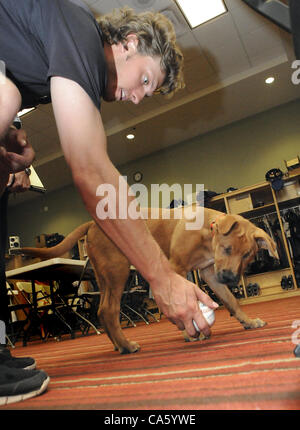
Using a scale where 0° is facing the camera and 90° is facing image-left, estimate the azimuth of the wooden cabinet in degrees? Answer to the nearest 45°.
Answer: approximately 0°

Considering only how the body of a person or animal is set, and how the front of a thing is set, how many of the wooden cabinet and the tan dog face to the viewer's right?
1

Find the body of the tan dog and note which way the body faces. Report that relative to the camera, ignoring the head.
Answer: to the viewer's right

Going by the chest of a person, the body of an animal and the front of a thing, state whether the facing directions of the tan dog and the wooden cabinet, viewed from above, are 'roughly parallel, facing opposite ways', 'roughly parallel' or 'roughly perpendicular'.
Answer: roughly perpendicular
